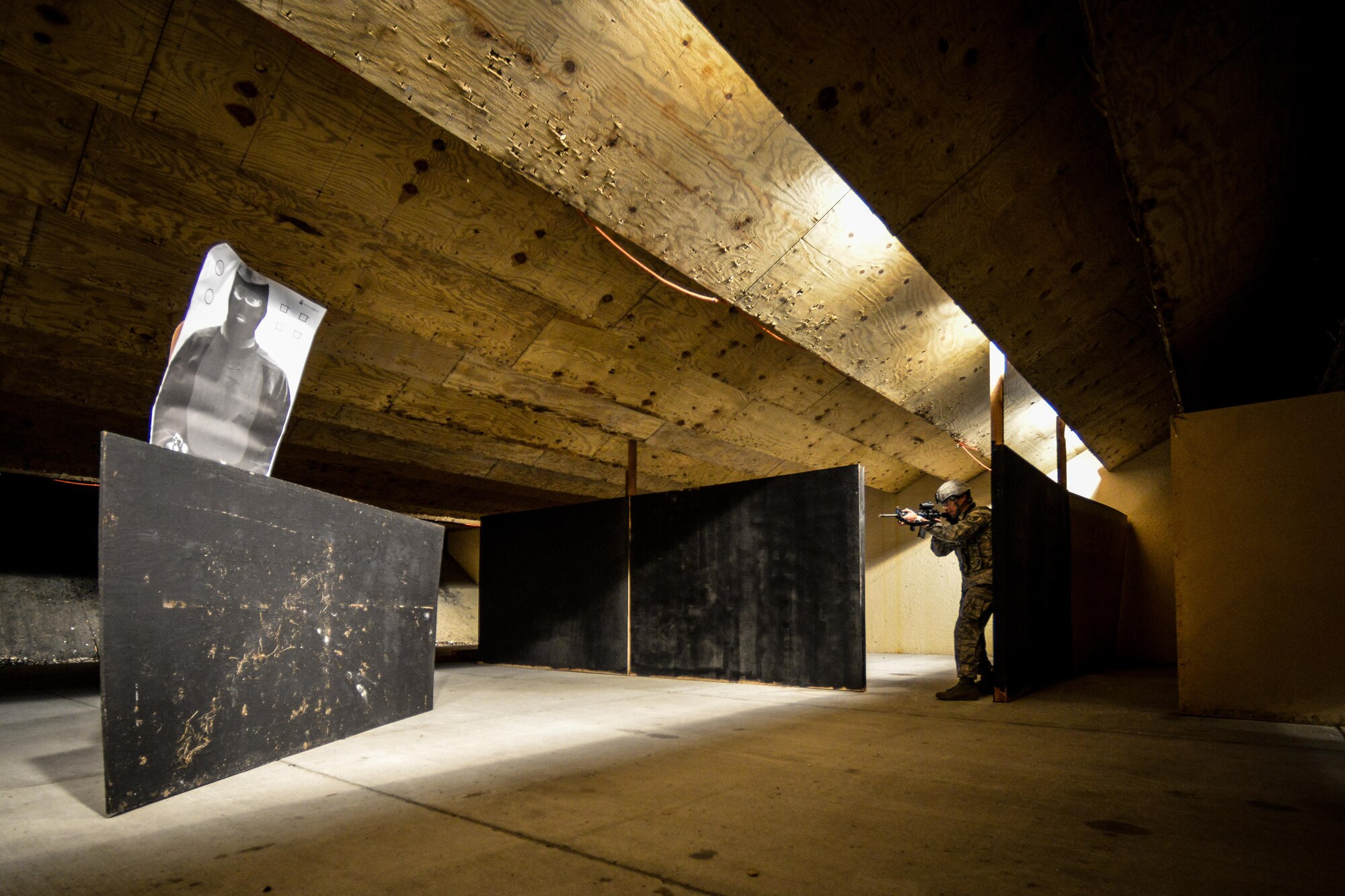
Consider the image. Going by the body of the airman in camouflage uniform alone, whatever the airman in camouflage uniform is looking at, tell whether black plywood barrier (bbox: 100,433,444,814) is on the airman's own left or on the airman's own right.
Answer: on the airman's own left

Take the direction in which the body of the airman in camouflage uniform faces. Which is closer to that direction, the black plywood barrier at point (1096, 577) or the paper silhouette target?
the paper silhouette target

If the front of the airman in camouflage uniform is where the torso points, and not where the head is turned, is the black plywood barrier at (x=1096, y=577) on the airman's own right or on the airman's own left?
on the airman's own right

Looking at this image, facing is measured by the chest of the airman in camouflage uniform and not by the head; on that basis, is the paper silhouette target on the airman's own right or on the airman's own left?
on the airman's own left

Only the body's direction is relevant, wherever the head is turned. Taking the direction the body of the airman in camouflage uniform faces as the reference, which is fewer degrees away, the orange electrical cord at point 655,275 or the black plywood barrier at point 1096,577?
the orange electrical cord

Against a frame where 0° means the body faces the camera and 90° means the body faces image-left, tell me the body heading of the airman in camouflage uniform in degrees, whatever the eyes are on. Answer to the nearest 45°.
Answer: approximately 90°
